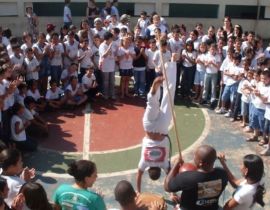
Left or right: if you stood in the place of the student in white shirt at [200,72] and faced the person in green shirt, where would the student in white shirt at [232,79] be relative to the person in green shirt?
left

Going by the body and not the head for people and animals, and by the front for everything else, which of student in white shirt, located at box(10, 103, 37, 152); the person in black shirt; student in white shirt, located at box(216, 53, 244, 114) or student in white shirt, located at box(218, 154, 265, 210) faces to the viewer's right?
student in white shirt, located at box(10, 103, 37, 152)

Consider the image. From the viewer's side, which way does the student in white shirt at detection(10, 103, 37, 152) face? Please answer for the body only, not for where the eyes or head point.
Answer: to the viewer's right

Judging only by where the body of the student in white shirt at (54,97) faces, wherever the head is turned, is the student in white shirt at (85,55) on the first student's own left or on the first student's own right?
on the first student's own left

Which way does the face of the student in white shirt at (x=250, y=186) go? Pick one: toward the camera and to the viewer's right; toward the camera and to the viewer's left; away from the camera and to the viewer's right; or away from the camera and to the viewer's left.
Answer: away from the camera and to the viewer's left

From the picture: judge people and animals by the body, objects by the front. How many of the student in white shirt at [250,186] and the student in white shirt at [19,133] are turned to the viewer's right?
1

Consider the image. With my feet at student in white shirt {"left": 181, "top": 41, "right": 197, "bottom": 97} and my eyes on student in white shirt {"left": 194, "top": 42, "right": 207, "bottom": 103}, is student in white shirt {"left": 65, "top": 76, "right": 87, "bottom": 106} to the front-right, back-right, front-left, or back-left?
back-right

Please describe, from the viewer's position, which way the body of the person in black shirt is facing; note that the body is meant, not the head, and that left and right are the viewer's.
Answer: facing away from the viewer and to the left of the viewer

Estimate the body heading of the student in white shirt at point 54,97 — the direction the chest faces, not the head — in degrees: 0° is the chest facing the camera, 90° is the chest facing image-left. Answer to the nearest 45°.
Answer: approximately 315°
